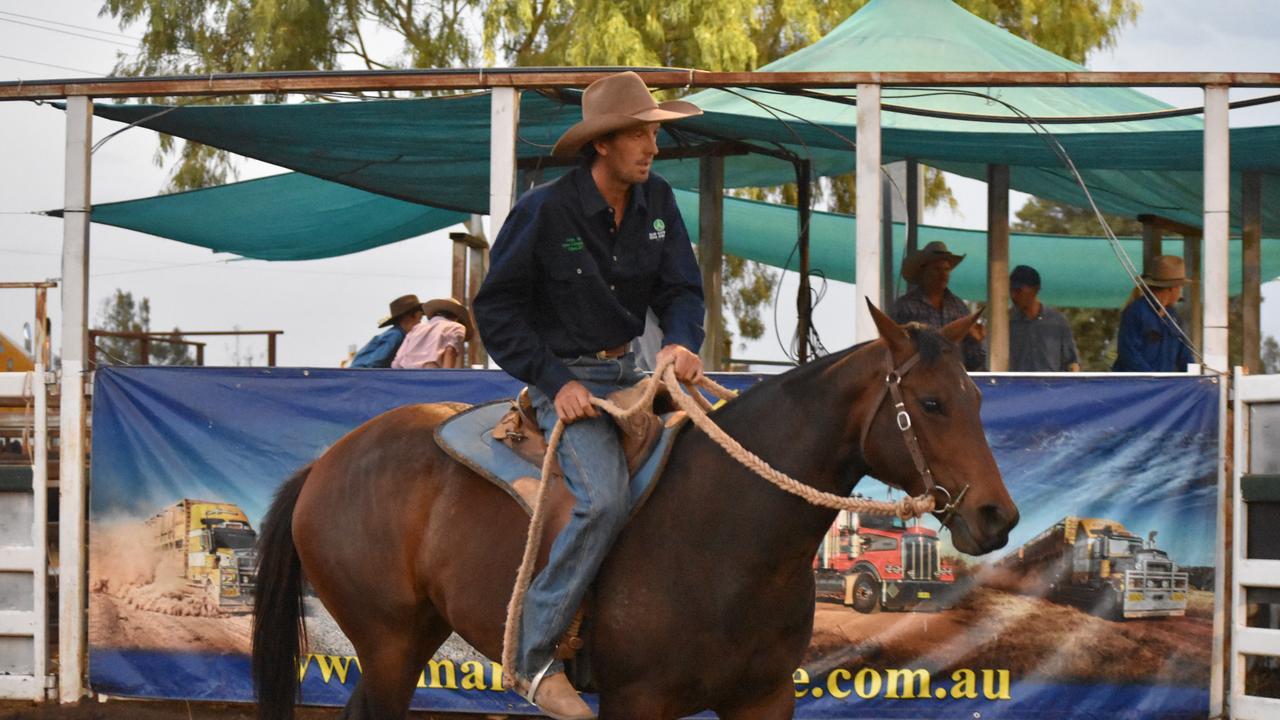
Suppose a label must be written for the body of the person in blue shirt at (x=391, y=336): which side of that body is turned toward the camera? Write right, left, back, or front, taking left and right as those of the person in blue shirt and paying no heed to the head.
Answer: right

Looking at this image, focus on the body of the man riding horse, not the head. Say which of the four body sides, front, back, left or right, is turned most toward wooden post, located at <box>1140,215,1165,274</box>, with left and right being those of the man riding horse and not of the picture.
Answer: left

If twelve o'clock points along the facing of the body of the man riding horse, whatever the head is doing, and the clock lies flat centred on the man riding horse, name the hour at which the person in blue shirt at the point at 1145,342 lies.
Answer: The person in blue shirt is roughly at 9 o'clock from the man riding horse.

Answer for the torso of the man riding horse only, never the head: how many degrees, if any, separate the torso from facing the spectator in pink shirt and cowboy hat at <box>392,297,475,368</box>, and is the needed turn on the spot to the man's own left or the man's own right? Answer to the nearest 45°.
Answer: approximately 135° to the man's own left

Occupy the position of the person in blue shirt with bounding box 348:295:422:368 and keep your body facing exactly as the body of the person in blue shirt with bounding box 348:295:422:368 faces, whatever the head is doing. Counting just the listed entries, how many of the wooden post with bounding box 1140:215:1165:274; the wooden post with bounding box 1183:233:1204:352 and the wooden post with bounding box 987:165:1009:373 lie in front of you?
3

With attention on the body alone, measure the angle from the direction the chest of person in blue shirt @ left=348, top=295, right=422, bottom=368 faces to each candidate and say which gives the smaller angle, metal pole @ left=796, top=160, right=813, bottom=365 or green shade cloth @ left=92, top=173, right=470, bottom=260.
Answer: the metal pole

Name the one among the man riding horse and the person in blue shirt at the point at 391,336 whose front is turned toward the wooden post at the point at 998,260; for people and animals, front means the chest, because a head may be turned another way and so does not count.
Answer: the person in blue shirt

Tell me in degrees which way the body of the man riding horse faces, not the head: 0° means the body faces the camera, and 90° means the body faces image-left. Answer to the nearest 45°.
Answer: approximately 315°

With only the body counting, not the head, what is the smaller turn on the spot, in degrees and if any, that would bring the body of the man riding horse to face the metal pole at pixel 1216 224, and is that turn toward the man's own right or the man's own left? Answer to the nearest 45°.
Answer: approximately 90° to the man's own left
